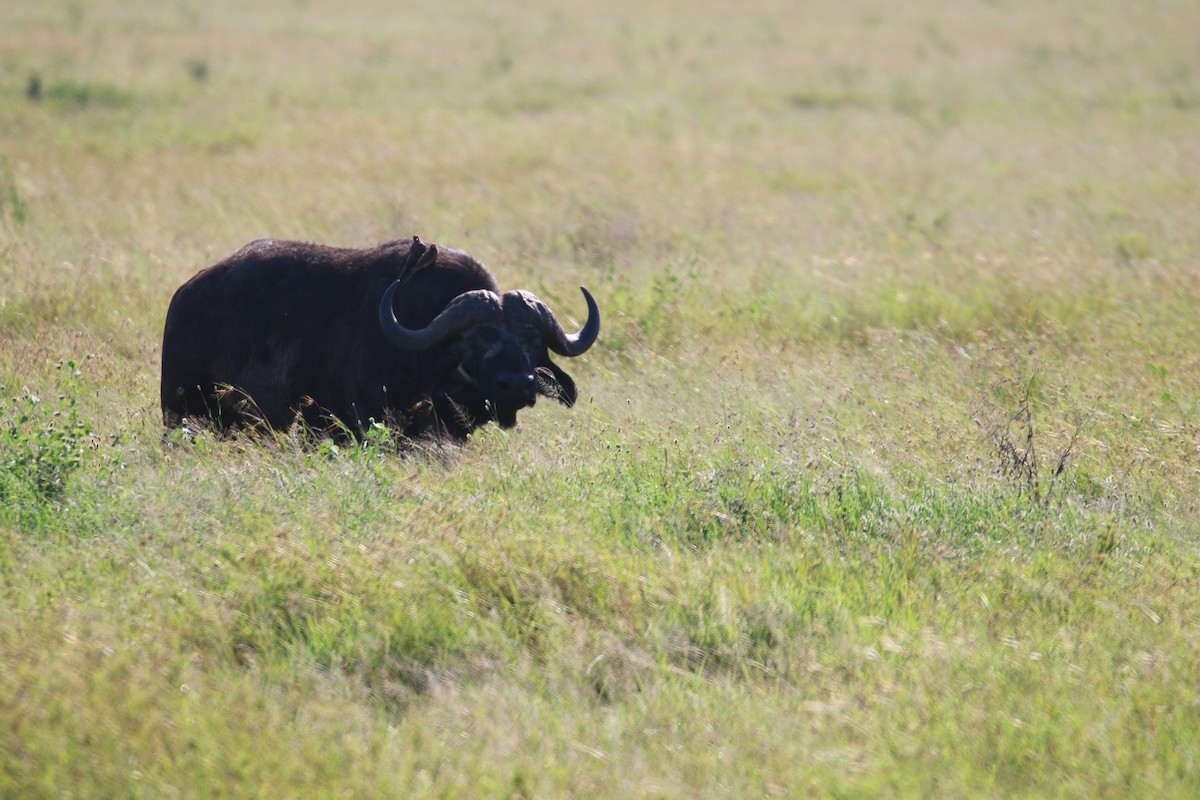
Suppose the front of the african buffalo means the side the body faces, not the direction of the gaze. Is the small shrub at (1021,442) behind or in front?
in front

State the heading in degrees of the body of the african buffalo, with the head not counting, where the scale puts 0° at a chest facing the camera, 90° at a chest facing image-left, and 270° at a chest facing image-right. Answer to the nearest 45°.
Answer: approximately 315°

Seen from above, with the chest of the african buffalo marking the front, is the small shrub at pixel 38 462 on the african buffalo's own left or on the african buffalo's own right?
on the african buffalo's own right
